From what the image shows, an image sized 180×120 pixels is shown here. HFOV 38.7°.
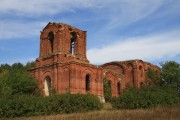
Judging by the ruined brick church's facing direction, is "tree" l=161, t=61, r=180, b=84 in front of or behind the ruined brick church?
behind

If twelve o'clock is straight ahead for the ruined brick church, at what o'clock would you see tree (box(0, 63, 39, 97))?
The tree is roughly at 1 o'clock from the ruined brick church.

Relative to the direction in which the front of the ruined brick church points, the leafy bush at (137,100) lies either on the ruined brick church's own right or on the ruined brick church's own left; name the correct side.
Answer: on the ruined brick church's own left

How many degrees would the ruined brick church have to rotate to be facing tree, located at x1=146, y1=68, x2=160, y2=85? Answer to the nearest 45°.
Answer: approximately 180°

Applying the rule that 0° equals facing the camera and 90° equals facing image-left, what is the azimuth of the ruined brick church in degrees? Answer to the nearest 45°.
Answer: approximately 45°

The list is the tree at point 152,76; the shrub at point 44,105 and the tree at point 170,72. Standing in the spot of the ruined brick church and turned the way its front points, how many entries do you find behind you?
2

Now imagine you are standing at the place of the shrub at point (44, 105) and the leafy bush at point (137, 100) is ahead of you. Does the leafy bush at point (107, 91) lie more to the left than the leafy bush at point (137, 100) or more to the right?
left

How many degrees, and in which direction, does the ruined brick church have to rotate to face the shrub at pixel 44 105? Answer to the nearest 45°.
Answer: approximately 45° to its left

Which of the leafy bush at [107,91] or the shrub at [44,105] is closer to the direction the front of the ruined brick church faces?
the shrub
